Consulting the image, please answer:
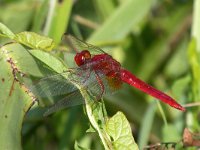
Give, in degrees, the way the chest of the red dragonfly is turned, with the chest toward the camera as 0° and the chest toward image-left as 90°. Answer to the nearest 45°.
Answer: approximately 90°

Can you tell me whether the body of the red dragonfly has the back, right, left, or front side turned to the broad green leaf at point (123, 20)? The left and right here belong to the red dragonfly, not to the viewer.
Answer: right
